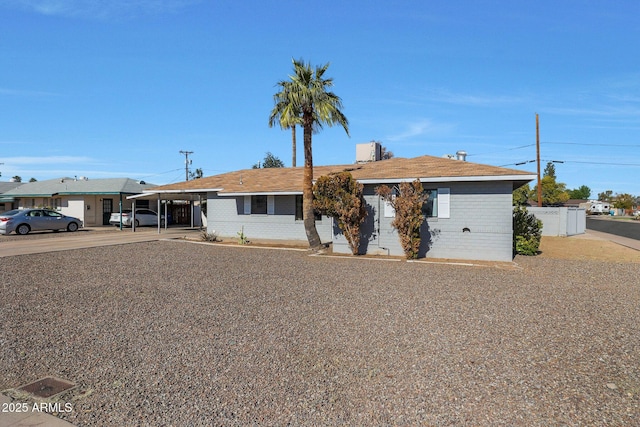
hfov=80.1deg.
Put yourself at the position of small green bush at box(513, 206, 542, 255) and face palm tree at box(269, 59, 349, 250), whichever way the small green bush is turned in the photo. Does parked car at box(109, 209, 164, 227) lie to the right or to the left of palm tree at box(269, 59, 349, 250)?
right

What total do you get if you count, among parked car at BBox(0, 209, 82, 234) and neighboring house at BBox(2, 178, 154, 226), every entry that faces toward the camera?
1

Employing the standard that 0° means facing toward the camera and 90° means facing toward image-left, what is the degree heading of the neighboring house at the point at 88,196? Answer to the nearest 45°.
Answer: approximately 0°

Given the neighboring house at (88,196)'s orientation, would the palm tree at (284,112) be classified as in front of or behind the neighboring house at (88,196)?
in front
